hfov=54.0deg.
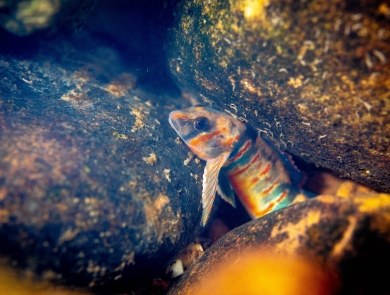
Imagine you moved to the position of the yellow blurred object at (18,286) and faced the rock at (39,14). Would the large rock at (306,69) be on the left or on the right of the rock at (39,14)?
right

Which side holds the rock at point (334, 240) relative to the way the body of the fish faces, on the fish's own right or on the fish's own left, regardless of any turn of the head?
on the fish's own left

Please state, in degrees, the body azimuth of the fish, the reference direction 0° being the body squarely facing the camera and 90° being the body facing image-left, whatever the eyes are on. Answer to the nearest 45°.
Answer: approximately 90°

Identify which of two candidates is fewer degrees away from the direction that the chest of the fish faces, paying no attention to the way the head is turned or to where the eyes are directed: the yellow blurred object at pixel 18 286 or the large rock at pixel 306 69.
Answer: the yellow blurred object

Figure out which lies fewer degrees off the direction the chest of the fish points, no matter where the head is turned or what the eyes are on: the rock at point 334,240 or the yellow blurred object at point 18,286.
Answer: the yellow blurred object

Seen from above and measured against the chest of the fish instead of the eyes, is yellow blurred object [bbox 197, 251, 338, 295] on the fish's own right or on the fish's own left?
on the fish's own left

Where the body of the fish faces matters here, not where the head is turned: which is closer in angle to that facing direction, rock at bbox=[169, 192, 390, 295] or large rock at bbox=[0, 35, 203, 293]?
the large rock

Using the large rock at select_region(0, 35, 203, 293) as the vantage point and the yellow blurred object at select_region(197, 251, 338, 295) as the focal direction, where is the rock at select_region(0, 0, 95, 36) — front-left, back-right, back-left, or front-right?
back-left
